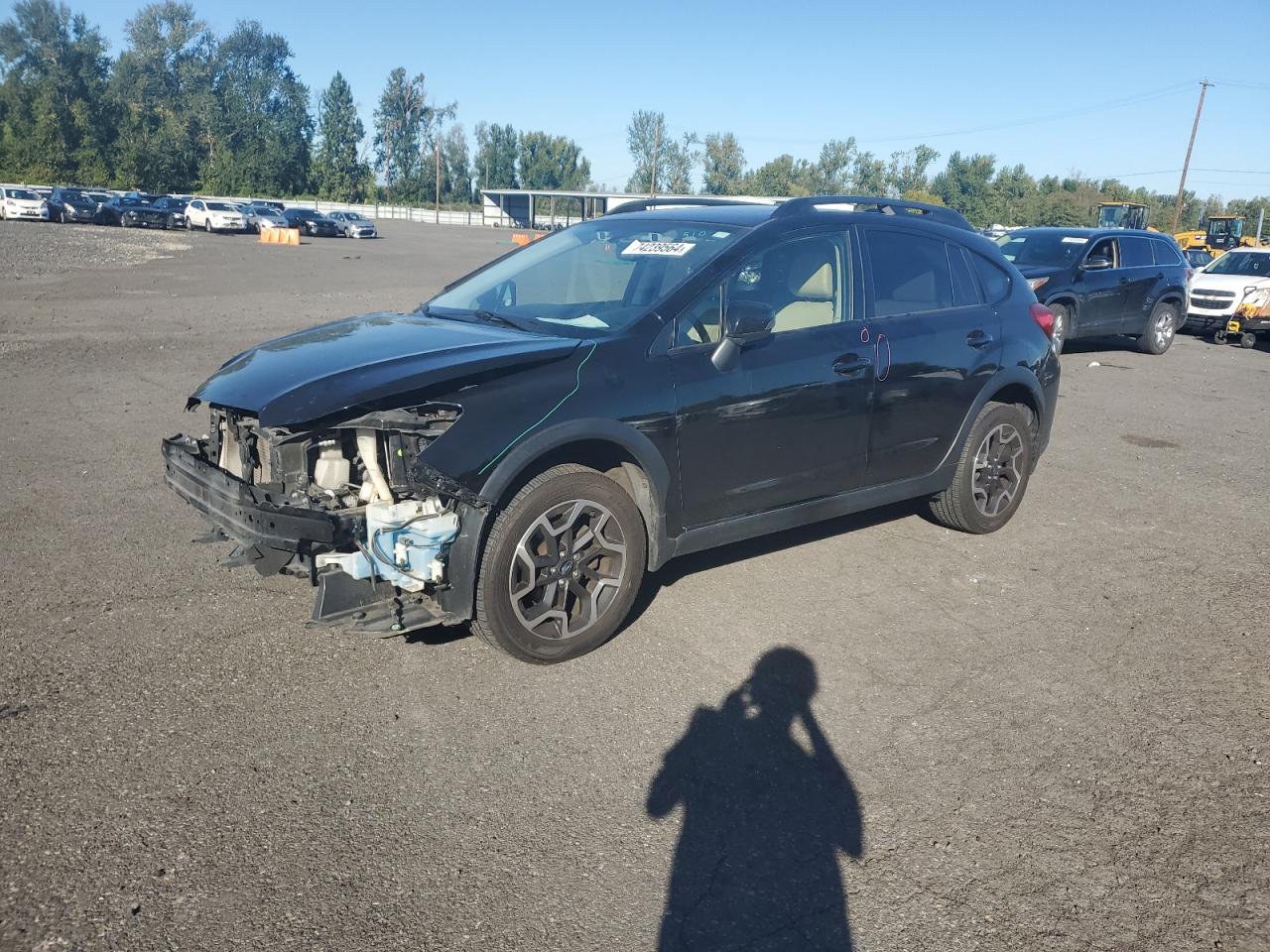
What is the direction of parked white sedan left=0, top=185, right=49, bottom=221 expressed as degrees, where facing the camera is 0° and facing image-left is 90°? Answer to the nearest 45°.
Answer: approximately 315°

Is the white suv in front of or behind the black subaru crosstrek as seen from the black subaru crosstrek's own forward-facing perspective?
behind

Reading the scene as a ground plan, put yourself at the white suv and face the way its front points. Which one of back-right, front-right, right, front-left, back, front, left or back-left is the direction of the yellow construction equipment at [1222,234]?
back-right

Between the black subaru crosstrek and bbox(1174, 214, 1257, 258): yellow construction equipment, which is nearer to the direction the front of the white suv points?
the black subaru crosstrek

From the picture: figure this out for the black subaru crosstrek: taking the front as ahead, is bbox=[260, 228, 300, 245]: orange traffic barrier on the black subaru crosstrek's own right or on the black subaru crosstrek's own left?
on the black subaru crosstrek's own right

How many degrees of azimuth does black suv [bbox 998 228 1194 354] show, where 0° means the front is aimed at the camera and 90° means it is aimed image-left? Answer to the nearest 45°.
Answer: approximately 45°

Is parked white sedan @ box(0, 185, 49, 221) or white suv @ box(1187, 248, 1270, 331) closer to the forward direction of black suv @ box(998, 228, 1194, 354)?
the parked white sedan

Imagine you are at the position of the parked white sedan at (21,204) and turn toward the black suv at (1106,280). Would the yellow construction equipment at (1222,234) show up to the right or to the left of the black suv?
left

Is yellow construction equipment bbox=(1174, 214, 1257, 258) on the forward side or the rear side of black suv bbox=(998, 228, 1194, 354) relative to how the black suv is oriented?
on the rear side

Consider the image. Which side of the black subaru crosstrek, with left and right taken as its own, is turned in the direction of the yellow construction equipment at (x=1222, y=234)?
back

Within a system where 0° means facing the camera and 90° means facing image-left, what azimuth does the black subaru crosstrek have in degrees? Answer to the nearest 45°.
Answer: approximately 45°
